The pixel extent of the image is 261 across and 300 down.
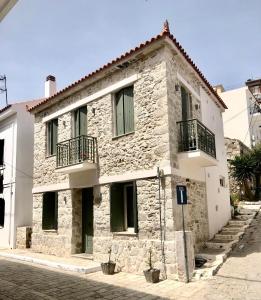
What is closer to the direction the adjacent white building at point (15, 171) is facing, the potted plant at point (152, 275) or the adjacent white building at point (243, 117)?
the potted plant

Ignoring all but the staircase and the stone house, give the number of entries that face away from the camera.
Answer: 0

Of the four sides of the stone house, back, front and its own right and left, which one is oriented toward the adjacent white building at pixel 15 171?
right

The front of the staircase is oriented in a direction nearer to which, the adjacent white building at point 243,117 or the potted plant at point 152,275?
the potted plant

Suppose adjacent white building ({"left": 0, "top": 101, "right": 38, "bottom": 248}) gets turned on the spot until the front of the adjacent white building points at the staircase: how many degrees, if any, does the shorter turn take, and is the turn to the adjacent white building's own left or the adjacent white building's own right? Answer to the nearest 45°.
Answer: approximately 90° to the adjacent white building's own left

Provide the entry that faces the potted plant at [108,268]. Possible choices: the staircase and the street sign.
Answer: the staircase

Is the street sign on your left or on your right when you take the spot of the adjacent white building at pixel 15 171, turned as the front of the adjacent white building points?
on your left

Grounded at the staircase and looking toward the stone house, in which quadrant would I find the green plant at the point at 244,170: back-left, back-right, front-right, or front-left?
back-right

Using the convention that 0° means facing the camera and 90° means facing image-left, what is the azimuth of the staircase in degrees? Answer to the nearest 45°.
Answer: approximately 45°
